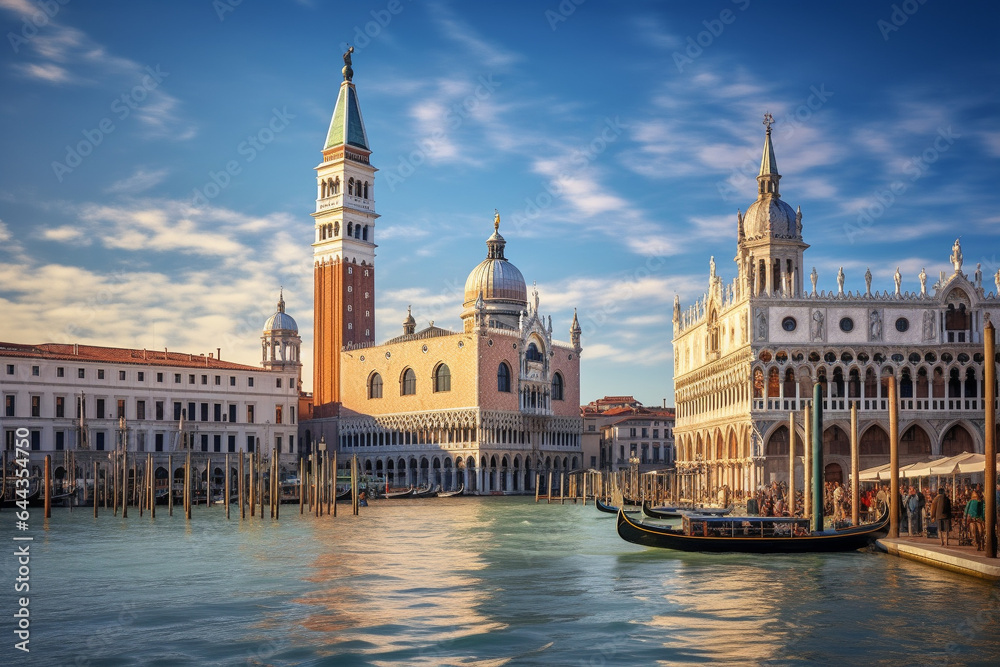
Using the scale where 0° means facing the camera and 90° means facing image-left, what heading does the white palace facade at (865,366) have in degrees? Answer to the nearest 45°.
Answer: approximately 0°

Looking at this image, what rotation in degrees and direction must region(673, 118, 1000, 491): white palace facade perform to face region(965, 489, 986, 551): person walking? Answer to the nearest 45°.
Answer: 0° — it already faces them

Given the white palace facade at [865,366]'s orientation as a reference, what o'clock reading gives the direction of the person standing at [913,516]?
The person standing is roughly at 12 o'clock from the white palace facade.
